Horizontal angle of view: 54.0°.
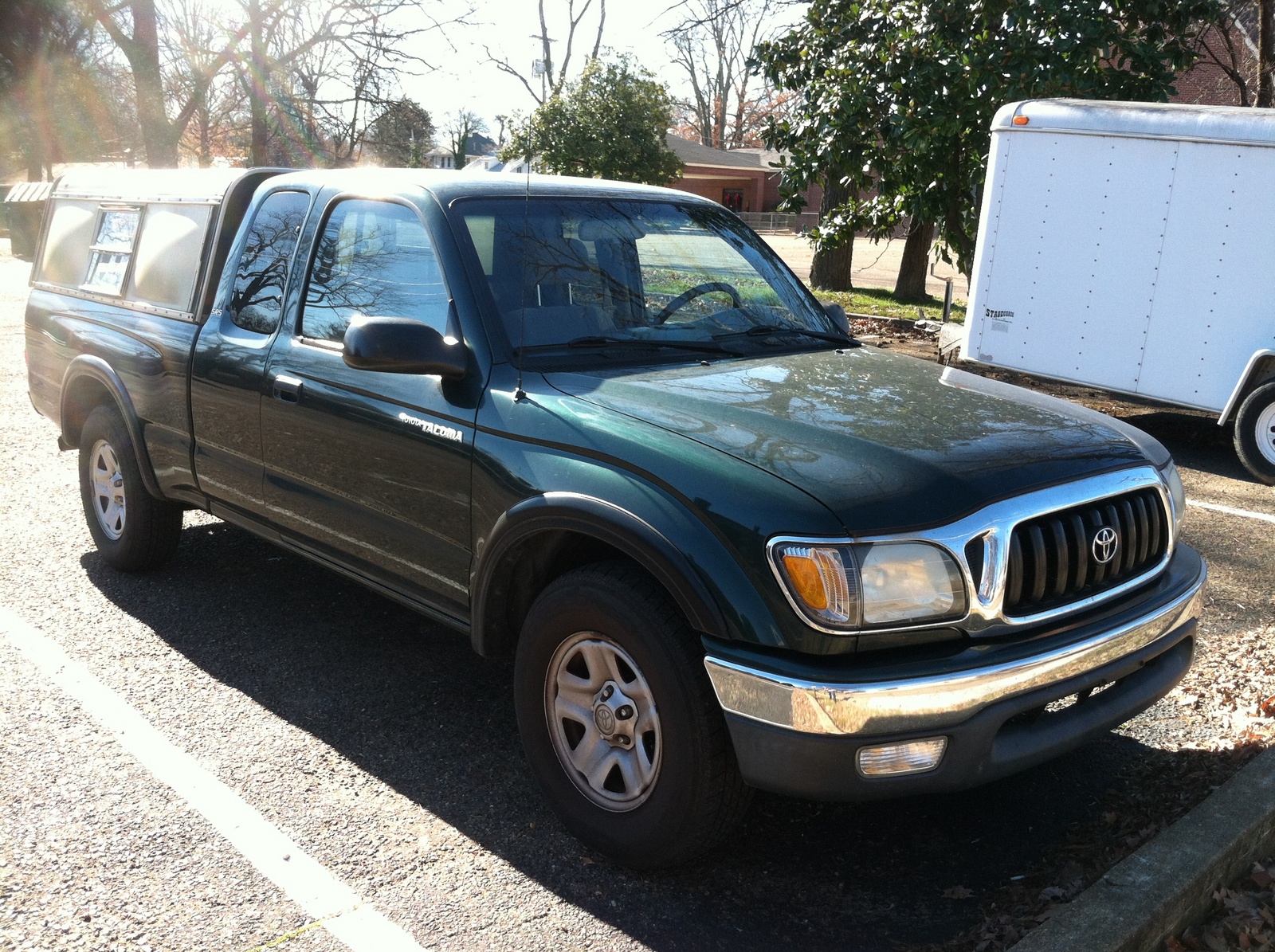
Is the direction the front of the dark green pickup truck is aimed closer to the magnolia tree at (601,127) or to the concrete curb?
the concrete curb

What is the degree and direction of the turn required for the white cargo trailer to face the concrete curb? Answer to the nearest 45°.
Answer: approximately 135° to its left

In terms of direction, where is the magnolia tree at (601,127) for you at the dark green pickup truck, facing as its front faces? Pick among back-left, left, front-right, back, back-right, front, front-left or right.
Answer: back-left

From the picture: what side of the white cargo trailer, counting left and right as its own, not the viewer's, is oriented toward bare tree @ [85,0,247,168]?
front

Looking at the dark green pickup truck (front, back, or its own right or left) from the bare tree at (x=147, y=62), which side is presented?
back

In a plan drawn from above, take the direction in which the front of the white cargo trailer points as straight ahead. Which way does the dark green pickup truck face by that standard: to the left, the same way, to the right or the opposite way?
the opposite way

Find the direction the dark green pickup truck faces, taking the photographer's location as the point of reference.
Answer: facing the viewer and to the right of the viewer

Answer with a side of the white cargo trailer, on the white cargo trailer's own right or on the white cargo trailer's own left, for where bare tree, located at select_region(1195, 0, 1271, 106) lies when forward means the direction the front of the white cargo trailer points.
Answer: on the white cargo trailer's own right

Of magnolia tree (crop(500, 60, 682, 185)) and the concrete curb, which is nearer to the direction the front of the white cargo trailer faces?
the magnolia tree

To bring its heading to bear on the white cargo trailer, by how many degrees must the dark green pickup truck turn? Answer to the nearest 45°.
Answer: approximately 90° to its left

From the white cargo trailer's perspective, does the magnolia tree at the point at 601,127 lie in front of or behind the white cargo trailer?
in front

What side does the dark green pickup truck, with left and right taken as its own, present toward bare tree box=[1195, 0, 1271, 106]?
left

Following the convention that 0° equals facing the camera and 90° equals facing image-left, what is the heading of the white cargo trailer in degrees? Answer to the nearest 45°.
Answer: approximately 135°

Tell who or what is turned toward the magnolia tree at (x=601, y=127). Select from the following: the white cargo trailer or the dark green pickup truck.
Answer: the white cargo trailer
